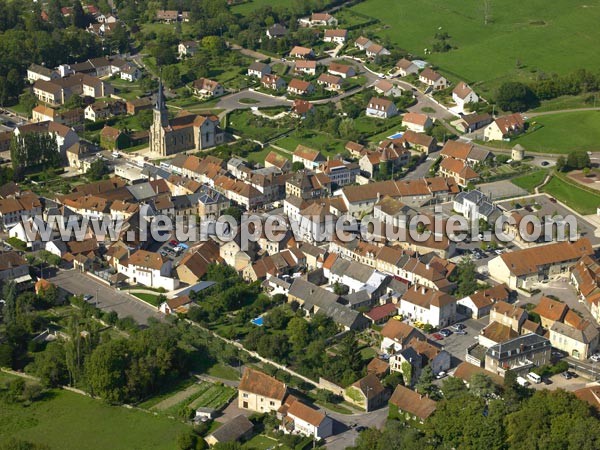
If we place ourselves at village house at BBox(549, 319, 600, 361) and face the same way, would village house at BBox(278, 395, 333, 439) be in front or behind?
in front

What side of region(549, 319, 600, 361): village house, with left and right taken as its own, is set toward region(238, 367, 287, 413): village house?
front

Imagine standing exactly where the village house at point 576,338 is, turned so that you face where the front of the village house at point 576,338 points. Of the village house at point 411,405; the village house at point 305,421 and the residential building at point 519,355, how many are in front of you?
3

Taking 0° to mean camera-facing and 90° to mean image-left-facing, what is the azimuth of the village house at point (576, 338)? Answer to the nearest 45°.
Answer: approximately 45°

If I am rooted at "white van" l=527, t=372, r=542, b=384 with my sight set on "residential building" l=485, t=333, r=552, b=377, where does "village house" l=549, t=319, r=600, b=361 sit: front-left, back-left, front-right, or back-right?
front-right

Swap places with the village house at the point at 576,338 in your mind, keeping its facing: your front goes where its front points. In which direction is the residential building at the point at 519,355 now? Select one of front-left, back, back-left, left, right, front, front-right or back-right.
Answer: front

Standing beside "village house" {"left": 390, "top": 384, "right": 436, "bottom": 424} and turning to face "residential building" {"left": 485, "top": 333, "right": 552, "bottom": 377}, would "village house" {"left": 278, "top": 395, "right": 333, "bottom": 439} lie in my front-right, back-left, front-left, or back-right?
back-left

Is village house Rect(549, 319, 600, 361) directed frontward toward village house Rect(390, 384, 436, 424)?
yes

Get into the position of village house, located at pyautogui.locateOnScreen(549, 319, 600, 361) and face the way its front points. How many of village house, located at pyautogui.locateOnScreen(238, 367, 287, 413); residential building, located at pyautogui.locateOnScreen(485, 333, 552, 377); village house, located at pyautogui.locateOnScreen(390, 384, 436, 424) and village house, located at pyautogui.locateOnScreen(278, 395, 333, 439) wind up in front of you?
4
